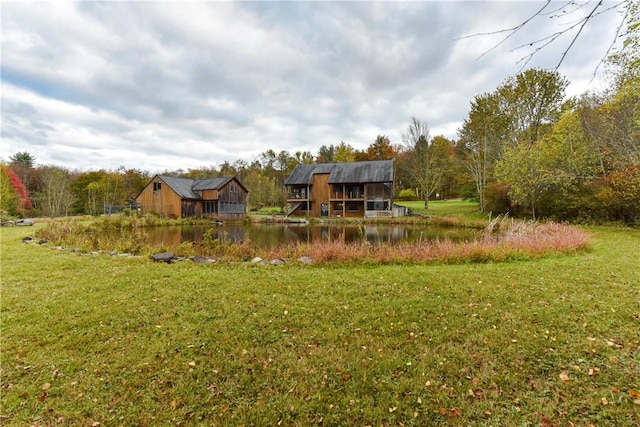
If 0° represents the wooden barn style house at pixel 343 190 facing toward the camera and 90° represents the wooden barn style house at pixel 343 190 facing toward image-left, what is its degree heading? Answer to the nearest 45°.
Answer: approximately 0°

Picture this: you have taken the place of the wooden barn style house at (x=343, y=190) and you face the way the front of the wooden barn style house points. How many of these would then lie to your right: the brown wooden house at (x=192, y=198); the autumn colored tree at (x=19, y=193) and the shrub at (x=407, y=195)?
2

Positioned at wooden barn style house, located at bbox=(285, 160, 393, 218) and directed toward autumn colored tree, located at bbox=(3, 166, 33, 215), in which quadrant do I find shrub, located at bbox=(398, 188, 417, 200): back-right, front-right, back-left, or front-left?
back-right

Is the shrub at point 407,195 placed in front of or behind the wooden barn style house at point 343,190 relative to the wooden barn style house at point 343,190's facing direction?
behind

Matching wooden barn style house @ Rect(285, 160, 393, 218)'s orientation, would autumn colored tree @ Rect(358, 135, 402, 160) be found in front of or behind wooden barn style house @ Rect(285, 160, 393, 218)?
behind

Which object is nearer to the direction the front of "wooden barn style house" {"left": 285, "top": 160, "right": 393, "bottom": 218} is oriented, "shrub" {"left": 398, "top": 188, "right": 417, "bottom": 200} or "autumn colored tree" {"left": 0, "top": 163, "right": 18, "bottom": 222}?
the autumn colored tree

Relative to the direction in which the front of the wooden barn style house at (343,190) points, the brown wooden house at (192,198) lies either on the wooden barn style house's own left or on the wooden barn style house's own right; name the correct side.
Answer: on the wooden barn style house's own right

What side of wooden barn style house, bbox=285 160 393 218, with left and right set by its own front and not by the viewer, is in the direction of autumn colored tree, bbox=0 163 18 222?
right

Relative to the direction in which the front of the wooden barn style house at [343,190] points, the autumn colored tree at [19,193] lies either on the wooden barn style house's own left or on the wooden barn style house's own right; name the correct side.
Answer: on the wooden barn style house's own right
